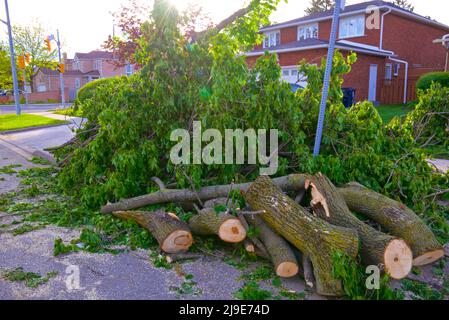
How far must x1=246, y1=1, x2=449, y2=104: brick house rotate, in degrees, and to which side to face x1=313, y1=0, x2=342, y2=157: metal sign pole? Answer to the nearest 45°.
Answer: approximately 45° to its left

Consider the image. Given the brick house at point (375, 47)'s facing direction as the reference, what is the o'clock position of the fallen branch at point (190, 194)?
The fallen branch is roughly at 11 o'clock from the brick house.

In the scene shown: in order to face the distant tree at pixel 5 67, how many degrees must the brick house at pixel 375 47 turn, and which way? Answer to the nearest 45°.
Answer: approximately 45° to its right

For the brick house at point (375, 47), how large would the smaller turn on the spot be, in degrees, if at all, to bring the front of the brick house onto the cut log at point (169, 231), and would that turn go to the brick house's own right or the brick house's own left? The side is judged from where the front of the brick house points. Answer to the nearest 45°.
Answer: approximately 45° to the brick house's own left

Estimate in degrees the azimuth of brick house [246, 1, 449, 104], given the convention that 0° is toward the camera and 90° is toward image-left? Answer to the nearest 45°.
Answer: approximately 45°
